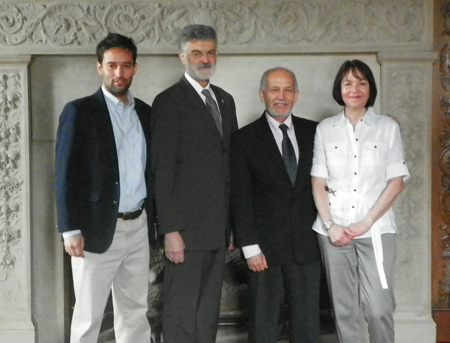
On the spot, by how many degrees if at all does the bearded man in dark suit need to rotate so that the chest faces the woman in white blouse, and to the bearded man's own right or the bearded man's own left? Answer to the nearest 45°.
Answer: approximately 45° to the bearded man's own left

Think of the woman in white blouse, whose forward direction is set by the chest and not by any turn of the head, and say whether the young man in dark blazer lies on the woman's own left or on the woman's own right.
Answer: on the woman's own right

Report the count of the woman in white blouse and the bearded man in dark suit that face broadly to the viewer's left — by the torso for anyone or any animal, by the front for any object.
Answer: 0

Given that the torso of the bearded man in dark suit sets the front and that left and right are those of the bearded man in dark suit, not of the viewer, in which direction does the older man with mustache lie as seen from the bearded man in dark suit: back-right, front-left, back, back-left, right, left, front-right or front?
front-left

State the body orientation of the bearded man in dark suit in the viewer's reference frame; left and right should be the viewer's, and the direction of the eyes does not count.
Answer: facing the viewer and to the right of the viewer

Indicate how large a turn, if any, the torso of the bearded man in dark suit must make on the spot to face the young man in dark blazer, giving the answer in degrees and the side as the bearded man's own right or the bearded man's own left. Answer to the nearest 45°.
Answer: approximately 135° to the bearded man's own right

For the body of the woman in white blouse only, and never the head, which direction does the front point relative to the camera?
toward the camera

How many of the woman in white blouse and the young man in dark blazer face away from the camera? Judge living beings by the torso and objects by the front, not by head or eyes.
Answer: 0
